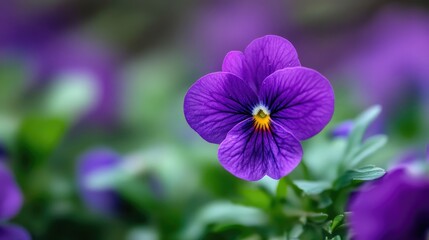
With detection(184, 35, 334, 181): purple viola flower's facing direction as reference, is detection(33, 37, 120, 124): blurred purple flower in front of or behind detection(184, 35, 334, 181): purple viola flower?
behind

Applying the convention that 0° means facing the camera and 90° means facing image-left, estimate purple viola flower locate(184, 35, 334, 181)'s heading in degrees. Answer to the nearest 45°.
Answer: approximately 0°

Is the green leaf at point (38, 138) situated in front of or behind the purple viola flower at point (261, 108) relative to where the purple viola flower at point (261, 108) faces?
behind
